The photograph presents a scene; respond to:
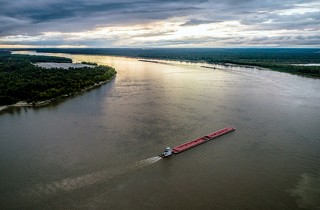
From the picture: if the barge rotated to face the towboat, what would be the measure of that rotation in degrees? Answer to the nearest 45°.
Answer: approximately 180°

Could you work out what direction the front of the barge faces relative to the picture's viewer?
facing away from the viewer and to the right of the viewer
